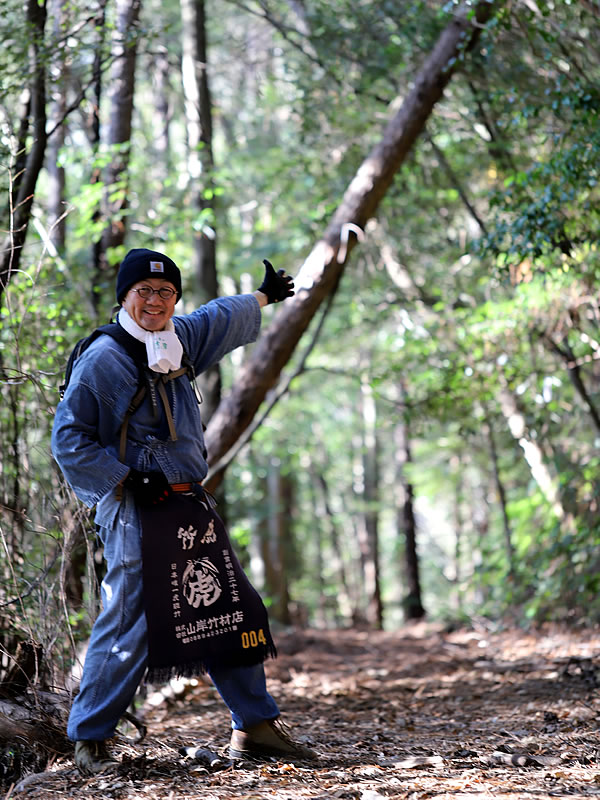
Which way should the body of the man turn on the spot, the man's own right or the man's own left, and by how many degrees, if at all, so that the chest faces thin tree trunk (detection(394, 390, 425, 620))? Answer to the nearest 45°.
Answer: approximately 135° to the man's own left

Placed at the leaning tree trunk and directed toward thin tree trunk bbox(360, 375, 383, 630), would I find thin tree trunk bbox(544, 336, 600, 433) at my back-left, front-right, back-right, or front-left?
front-right

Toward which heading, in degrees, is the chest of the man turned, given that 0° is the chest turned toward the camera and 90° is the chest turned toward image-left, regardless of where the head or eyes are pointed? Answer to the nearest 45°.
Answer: approximately 315°

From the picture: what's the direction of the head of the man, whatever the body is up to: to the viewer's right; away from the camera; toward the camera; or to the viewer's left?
toward the camera

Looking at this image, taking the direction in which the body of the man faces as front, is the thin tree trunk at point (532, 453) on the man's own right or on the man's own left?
on the man's own left

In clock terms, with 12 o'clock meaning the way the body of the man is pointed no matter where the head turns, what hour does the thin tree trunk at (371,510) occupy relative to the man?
The thin tree trunk is roughly at 8 o'clock from the man.

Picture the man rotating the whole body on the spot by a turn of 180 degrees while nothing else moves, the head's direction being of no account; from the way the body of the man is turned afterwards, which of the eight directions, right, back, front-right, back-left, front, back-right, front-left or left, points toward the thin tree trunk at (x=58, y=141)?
front-right

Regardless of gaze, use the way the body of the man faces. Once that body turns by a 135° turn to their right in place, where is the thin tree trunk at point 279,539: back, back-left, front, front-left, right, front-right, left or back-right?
right
